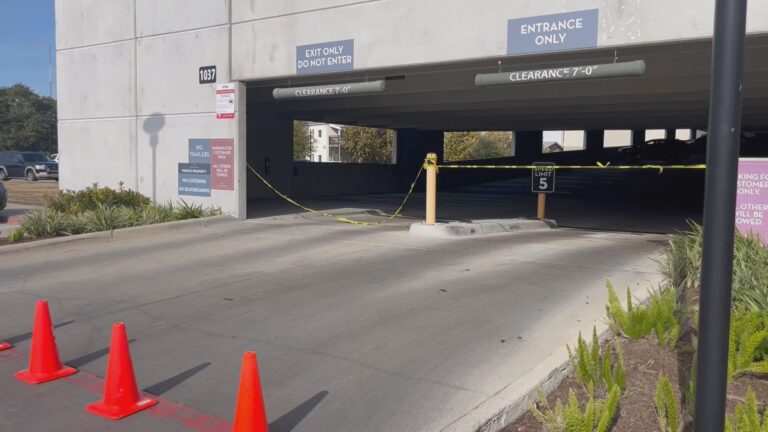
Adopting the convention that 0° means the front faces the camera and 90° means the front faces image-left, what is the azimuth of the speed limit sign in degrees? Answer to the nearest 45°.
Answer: approximately 0°

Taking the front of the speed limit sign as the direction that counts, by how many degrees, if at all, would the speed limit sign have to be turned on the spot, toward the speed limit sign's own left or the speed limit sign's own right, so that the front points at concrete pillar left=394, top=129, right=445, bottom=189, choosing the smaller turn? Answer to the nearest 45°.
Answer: approximately 180°

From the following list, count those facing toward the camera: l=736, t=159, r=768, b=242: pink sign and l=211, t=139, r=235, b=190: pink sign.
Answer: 2

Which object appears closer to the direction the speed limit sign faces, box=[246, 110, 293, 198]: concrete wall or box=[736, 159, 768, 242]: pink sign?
the pink sign

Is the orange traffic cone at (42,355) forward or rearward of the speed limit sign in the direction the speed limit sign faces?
forward

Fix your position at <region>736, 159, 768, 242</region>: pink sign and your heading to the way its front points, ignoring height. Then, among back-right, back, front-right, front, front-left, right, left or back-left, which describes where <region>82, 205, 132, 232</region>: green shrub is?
right

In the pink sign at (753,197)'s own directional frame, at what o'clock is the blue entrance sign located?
The blue entrance sign is roughly at 4 o'clock from the pink sign.

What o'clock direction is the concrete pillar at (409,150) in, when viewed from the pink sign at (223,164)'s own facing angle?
The concrete pillar is roughly at 7 o'clock from the pink sign.

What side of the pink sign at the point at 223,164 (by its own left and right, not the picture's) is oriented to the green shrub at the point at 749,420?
front
